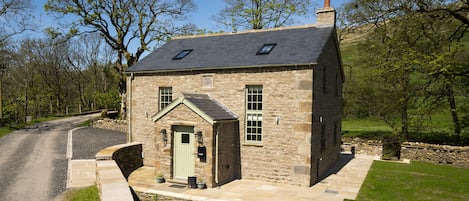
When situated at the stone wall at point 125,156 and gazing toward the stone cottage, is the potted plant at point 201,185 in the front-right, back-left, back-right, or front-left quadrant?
front-right

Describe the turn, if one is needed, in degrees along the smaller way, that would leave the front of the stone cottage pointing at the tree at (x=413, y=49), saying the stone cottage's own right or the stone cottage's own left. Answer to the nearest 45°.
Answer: approximately 180°

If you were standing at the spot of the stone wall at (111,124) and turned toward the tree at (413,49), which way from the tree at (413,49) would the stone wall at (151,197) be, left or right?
right

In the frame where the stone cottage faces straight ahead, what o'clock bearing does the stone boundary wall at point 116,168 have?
The stone boundary wall is roughly at 1 o'clock from the stone cottage.

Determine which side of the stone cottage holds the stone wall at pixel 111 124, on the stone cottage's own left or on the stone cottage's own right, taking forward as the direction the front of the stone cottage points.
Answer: on the stone cottage's own right

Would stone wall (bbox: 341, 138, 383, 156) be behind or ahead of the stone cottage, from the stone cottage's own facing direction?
behind

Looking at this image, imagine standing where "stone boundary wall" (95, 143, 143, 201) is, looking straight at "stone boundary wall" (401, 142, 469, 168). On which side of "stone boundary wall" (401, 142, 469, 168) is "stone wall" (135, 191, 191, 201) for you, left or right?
right

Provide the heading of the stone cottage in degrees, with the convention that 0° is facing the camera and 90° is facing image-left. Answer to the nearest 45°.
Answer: approximately 45°
